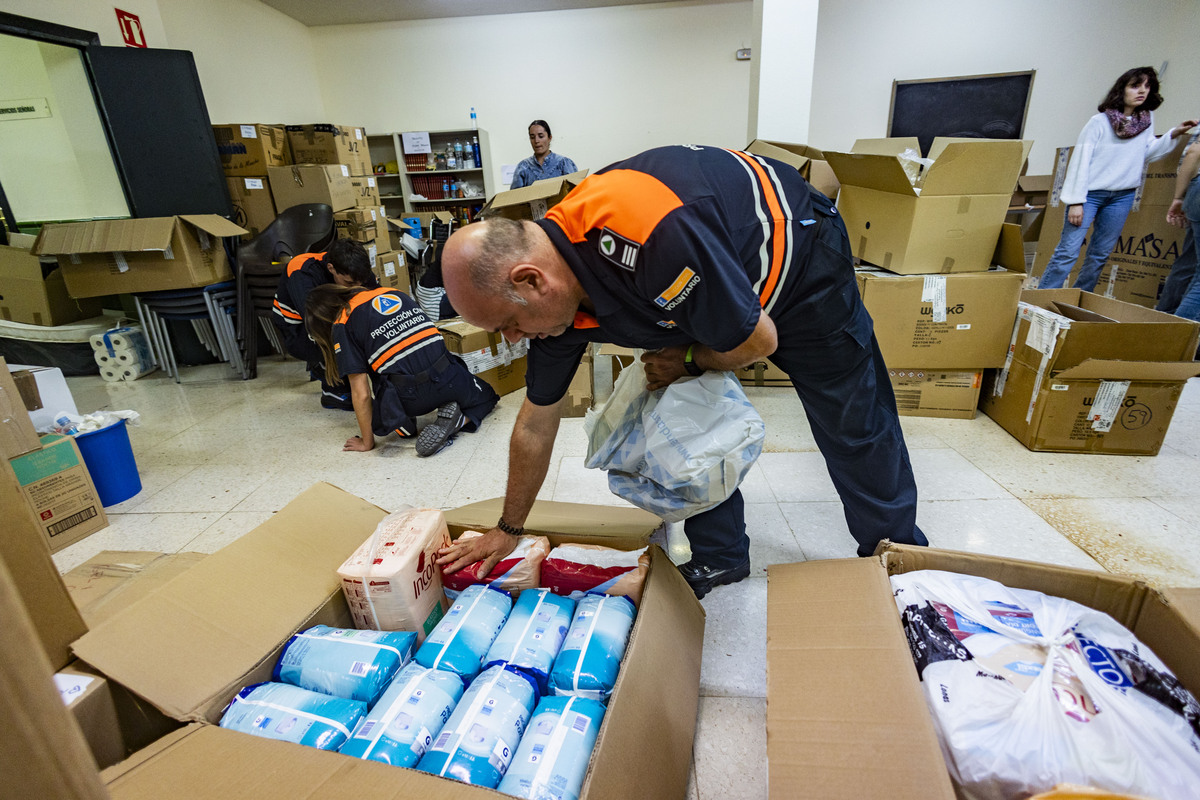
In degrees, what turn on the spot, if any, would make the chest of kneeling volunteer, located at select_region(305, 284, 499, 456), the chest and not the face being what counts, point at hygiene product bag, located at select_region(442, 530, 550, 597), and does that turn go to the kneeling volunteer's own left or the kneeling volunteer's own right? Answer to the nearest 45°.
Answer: approximately 135° to the kneeling volunteer's own left

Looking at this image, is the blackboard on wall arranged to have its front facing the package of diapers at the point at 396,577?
yes

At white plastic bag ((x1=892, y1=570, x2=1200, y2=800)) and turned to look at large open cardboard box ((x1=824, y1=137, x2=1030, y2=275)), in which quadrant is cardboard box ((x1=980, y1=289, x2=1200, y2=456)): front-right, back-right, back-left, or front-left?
front-right

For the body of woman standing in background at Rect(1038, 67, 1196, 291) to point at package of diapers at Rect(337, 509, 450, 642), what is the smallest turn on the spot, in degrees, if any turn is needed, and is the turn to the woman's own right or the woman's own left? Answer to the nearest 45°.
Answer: approximately 45° to the woman's own right

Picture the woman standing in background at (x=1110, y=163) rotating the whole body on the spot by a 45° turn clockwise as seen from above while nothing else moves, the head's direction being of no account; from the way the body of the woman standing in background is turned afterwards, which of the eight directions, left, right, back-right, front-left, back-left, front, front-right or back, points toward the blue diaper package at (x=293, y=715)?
front

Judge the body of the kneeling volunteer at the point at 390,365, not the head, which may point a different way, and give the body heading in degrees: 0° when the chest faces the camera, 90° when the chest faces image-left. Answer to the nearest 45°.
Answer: approximately 135°

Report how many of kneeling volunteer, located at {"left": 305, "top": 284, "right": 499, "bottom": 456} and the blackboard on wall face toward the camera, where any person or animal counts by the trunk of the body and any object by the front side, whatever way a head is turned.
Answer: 1

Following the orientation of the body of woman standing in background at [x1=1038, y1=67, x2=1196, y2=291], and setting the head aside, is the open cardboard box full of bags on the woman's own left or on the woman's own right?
on the woman's own right

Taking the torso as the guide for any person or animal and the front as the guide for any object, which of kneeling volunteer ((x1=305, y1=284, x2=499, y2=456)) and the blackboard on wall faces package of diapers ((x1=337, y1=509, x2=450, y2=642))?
the blackboard on wall

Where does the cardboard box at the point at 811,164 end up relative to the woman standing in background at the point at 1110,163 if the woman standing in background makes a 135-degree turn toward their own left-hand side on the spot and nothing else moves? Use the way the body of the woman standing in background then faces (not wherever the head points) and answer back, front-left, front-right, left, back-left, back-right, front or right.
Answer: back-left

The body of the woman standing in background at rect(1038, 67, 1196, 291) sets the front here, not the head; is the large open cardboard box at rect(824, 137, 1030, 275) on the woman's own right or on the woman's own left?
on the woman's own right

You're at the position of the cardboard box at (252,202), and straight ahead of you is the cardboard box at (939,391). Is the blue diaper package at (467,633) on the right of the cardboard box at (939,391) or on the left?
right

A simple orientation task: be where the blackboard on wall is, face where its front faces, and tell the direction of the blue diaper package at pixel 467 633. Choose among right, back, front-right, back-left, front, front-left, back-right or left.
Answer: front

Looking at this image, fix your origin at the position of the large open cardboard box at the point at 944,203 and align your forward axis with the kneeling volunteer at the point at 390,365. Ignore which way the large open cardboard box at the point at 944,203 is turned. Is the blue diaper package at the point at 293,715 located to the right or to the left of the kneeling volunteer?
left

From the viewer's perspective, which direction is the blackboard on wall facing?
toward the camera

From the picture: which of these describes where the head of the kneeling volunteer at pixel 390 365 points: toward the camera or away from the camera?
away from the camera

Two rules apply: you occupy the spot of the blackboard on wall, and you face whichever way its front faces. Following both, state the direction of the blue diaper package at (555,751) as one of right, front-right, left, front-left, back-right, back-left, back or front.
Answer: front
